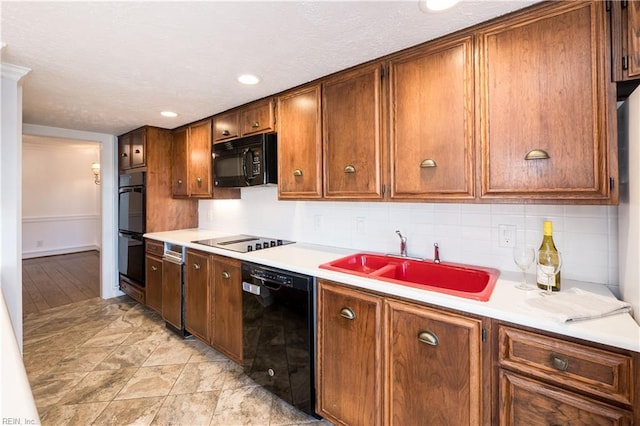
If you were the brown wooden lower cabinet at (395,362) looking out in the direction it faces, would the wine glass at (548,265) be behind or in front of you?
behind

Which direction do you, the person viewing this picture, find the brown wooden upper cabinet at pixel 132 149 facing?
facing the viewer and to the left of the viewer

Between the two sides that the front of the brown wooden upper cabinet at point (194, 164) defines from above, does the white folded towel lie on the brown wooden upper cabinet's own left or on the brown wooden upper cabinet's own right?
on the brown wooden upper cabinet's own left

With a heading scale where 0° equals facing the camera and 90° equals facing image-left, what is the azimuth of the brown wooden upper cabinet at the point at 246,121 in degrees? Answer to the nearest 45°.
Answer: approximately 45°

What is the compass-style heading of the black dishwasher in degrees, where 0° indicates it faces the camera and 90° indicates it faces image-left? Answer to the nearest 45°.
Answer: approximately 45°
